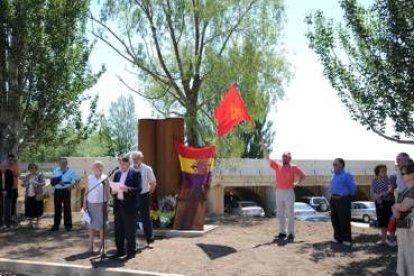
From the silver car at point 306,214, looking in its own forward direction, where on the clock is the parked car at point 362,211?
The parked car is roughly at 10 o'clock from the silver car.

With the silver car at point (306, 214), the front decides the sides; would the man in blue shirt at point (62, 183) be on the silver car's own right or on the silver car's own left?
on the silver car's own right

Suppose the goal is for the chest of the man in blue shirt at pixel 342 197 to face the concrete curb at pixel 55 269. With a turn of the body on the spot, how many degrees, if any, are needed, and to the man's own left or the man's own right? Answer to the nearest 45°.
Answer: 0° — they already face it

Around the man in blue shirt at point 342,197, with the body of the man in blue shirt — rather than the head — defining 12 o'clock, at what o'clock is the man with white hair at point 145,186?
The man with white hair is roughly at 1 o'clock from the man in blue shirt.

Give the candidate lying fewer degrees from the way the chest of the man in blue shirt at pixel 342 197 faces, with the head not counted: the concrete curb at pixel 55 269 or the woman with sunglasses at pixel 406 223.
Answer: the concrete curb
